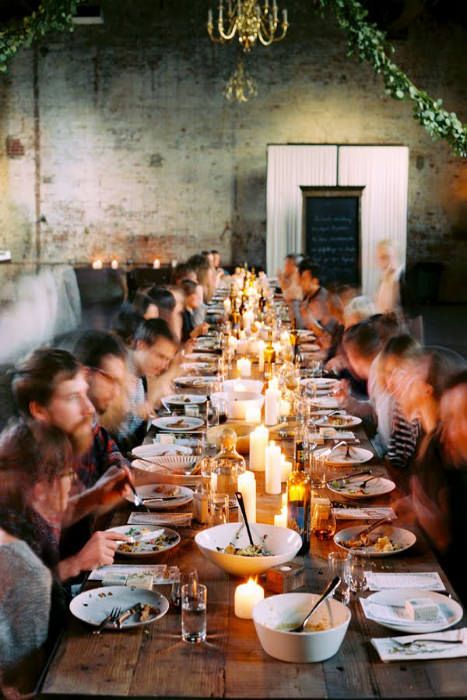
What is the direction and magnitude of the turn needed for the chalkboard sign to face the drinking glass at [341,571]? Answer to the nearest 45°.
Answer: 0° — it already faces it

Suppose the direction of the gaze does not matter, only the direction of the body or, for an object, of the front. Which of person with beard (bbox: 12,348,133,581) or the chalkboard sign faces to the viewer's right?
the person with beard

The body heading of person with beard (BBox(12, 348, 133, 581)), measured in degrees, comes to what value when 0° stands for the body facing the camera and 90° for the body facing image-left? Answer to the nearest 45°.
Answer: approximately 270°

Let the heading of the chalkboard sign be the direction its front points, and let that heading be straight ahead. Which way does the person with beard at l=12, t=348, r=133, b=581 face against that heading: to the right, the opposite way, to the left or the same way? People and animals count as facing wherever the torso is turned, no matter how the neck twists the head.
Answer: to the left

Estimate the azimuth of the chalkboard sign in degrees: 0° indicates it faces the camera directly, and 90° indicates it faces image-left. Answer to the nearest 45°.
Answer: approximately 0°

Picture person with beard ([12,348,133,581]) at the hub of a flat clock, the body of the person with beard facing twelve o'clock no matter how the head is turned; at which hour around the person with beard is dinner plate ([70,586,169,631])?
The dinner plate is roughly at 3 o'clock from the person with beard.

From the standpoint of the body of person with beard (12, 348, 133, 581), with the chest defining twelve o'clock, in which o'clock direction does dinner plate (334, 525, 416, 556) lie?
The dinner plate is roughly at 1 o'clock from the person with beard.

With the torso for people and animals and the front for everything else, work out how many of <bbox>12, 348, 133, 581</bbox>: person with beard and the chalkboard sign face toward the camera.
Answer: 1

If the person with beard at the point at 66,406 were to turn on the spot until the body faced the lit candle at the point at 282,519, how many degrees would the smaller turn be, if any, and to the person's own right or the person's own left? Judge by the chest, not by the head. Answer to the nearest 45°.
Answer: approximately 45° to the person's own right

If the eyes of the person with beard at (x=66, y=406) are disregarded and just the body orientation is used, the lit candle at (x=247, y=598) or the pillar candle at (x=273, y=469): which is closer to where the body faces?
the pillar candle
